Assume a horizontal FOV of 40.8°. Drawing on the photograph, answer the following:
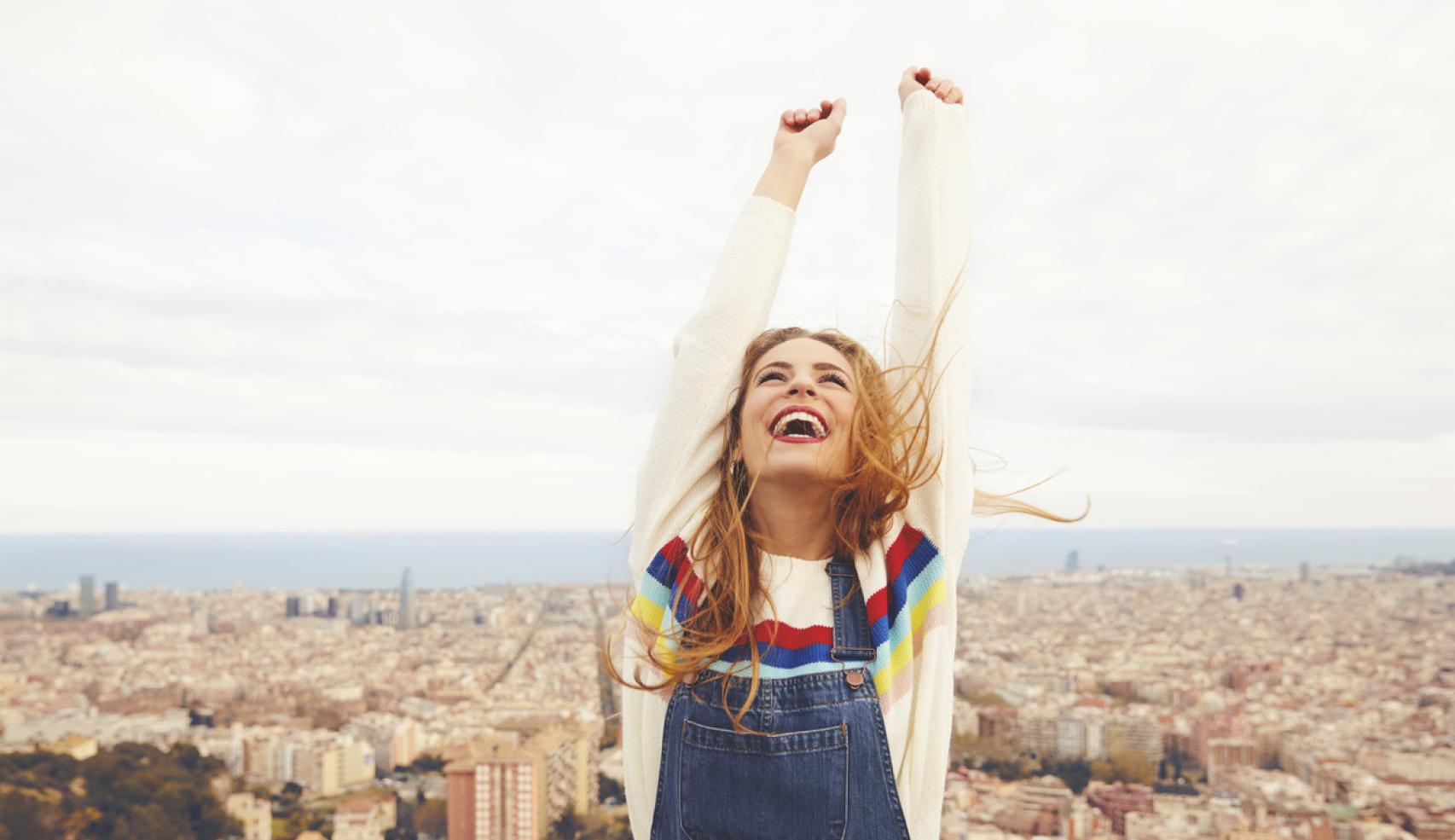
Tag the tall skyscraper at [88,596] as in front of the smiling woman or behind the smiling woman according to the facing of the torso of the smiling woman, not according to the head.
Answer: behind

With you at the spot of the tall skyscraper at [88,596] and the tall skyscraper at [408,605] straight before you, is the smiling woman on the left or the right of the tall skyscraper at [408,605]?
right

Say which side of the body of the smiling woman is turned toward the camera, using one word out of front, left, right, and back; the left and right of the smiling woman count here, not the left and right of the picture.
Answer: front

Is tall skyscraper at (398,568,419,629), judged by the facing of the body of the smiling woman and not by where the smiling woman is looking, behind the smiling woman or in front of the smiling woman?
behind
